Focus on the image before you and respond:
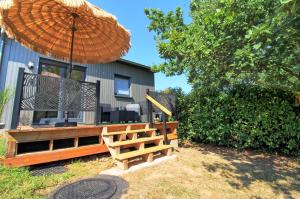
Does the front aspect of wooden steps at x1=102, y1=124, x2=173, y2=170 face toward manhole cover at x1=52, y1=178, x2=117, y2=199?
no

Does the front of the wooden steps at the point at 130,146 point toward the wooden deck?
no

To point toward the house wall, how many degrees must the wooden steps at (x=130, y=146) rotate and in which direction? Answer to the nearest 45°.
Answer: approximately 180°

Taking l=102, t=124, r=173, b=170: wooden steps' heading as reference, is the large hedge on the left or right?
on its left

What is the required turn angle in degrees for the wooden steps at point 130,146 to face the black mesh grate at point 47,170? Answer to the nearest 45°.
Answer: approximately 135° to its right
